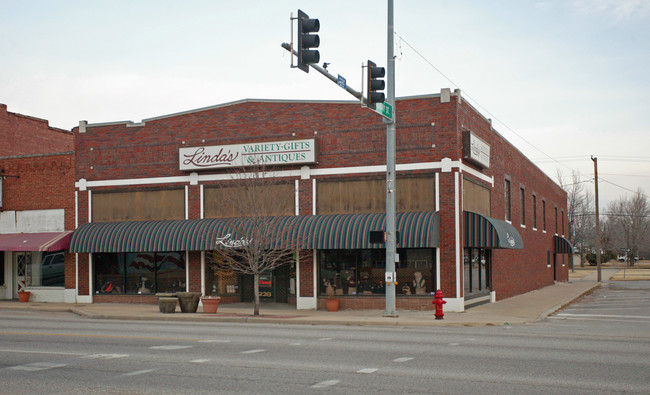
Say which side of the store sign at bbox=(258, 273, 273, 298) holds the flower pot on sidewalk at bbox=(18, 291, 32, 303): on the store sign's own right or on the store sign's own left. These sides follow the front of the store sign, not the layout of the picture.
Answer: on the store sign's own right

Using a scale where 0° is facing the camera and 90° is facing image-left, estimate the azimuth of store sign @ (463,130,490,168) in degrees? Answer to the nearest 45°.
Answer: approximately 315°

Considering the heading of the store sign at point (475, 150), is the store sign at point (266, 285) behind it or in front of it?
behind

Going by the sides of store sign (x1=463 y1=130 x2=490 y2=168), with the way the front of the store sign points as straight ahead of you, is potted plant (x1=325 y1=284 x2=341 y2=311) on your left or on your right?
on your right

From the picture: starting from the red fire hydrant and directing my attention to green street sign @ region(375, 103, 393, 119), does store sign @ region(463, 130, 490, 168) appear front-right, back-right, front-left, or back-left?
back-right

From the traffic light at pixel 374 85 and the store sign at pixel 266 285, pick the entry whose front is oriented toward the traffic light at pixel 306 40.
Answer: the store sign

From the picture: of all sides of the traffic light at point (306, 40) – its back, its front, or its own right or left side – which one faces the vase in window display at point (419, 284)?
left

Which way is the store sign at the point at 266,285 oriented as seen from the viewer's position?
toward the camera

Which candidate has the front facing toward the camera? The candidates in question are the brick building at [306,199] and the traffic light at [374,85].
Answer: the brick building

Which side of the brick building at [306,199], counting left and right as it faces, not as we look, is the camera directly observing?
front
